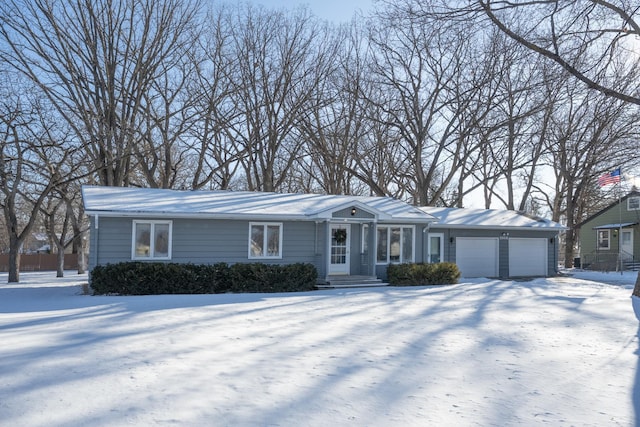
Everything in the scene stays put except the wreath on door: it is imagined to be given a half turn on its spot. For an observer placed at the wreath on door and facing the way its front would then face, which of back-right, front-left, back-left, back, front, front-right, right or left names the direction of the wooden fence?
front-left

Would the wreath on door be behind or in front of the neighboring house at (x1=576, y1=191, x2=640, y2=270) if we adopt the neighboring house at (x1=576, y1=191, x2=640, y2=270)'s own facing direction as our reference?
in front

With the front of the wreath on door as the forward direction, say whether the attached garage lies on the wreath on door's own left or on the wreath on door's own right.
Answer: on the wreath on door's own left

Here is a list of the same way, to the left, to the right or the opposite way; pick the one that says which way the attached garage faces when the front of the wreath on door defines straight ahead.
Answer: the same way

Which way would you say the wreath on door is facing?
toward the camera

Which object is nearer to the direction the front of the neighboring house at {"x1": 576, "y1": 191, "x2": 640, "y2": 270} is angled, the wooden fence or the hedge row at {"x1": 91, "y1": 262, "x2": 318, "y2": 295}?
the hedge row

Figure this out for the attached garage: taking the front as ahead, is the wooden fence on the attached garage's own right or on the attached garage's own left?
on the attached garage's own right

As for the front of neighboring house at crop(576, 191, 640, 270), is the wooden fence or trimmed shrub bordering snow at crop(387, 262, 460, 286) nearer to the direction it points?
the trimmed shrub bordering snow

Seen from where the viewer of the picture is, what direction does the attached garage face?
facing the viewer

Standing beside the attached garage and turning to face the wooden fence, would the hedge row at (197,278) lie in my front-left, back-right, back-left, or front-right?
front-left

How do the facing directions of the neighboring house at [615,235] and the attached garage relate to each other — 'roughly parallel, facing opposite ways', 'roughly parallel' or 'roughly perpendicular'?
roughly parallel

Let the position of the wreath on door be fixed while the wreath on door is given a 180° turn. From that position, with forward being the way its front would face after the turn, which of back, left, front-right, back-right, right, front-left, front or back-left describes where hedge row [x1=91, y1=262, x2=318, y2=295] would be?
back-left

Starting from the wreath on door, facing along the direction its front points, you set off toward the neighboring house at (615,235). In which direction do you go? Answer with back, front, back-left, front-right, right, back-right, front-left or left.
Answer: back-left

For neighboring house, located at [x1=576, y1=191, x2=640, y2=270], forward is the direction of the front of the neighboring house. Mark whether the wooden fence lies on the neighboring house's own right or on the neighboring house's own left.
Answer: on the neighboring house's own right

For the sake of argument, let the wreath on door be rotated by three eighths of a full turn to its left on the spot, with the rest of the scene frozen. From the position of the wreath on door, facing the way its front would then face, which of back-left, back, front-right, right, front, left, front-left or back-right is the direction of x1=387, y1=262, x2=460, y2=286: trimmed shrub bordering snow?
front-right
